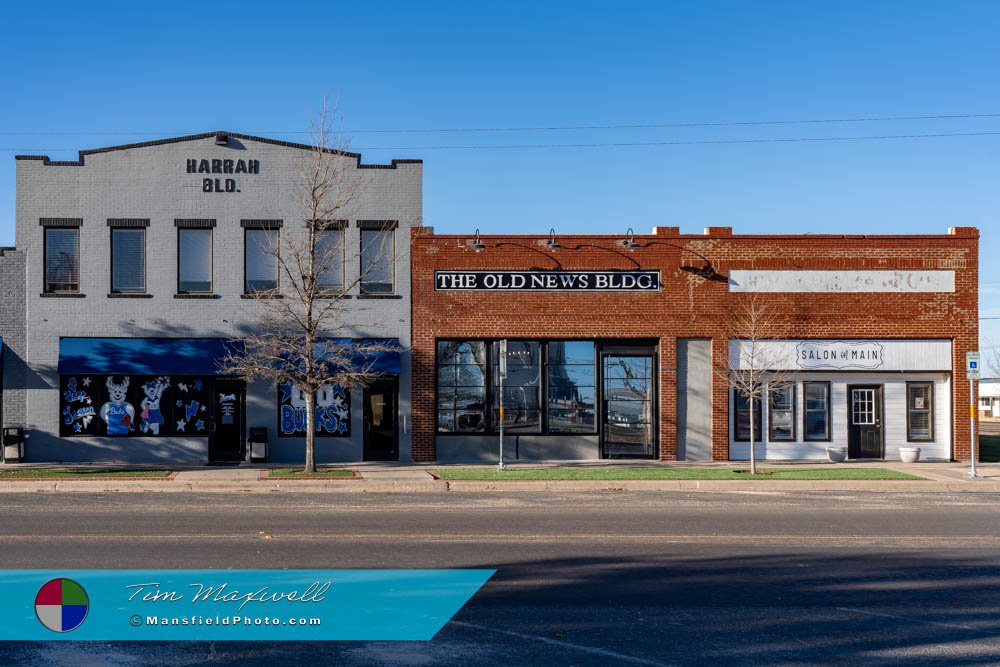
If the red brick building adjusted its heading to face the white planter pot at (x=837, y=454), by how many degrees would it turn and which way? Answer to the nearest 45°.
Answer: approximately 90° to its left

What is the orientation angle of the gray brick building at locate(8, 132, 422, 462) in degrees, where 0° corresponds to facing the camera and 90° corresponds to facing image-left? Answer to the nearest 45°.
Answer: approximately 0°

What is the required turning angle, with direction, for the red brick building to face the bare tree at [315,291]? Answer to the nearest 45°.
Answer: approximately 90° to its right

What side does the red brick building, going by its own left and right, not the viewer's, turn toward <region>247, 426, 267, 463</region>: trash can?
right

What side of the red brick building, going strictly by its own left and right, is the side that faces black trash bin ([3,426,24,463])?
right

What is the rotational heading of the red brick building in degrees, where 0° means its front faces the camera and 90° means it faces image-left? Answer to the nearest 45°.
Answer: approximately 0°

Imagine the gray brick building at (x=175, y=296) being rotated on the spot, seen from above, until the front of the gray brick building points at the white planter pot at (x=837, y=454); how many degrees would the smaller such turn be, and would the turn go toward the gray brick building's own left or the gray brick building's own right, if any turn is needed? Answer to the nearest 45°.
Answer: approximately 90° to the gray brick building's own left
